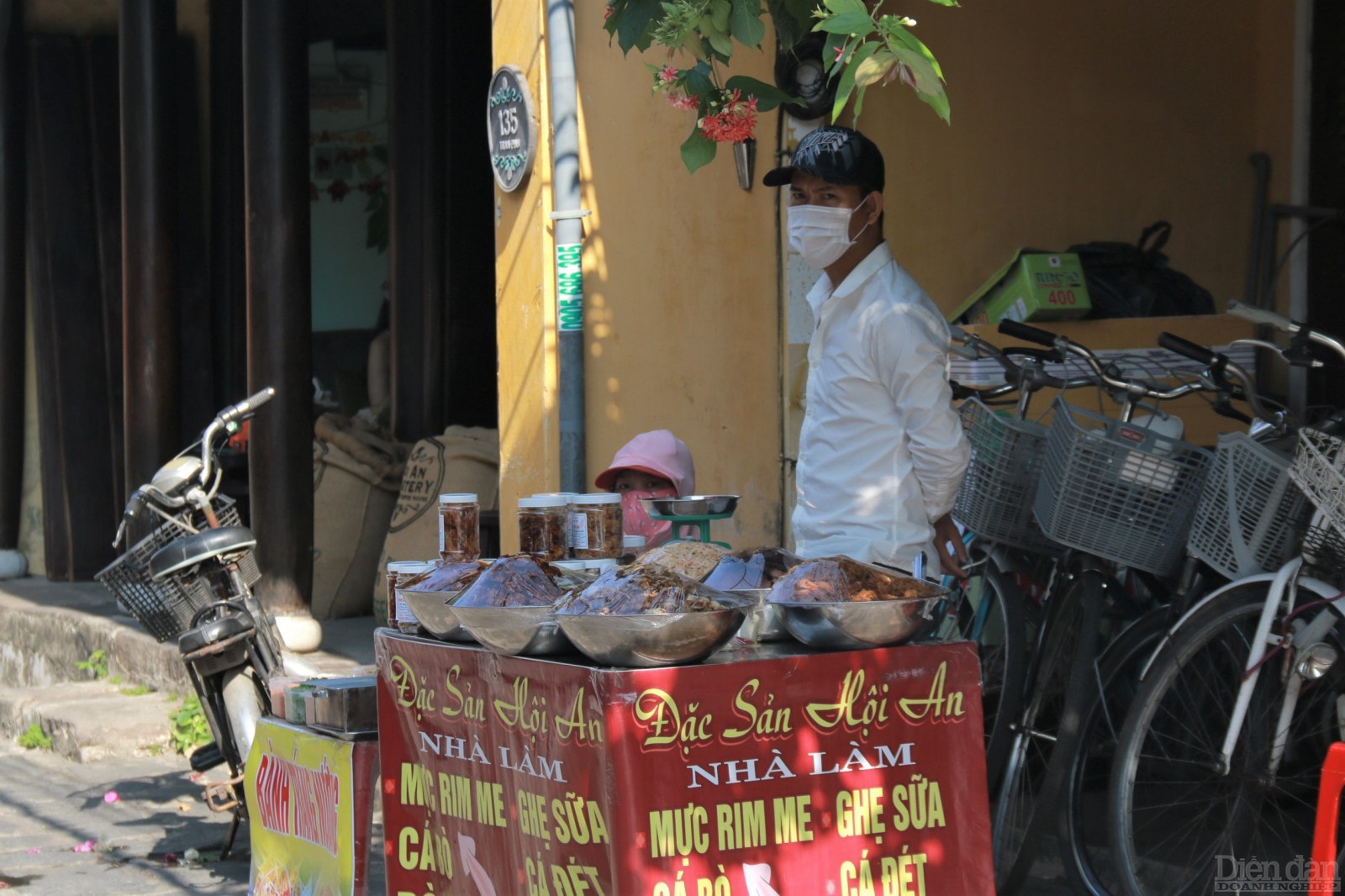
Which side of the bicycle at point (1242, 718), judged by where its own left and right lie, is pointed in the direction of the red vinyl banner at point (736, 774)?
front

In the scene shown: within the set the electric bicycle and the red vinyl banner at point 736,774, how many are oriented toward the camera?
1

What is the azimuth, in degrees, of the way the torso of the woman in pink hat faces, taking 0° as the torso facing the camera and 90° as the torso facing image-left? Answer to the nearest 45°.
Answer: approximately 45°

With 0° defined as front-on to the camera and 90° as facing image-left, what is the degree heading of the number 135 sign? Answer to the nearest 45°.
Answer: approximately 45°

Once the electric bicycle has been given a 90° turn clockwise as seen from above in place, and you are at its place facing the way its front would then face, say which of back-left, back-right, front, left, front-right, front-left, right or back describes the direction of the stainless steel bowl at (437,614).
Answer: right

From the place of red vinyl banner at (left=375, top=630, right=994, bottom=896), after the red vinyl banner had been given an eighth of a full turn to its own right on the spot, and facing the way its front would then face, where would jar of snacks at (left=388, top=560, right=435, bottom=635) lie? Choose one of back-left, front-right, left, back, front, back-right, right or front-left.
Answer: right

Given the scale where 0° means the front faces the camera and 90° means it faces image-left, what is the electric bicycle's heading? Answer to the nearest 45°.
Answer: approximately 180°

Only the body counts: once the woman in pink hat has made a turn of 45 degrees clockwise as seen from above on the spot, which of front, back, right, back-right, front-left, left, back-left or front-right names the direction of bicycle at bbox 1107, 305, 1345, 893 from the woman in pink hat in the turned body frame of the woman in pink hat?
back-left

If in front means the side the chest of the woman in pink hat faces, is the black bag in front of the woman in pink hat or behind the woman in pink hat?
behind

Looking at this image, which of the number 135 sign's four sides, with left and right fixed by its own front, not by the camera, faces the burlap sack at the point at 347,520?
right

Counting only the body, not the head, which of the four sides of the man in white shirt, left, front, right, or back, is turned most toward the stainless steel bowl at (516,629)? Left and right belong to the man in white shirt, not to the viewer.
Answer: front
